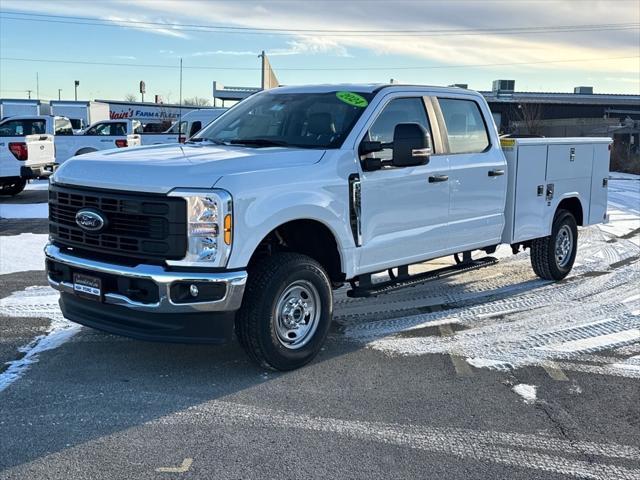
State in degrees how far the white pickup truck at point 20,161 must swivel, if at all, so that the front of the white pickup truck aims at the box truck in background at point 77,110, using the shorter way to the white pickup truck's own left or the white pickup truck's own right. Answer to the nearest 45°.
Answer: approximately 45° to the white pickup truck's own right

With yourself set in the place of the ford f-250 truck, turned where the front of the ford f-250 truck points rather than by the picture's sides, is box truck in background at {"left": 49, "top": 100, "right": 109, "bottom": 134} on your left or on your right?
on your right

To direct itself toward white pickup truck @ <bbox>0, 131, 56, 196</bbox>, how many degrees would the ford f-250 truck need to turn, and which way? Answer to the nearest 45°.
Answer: approximately 90° to its right

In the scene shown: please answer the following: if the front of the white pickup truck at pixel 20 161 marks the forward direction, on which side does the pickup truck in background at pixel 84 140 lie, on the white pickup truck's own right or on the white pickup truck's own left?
on the white pickup truck's own right

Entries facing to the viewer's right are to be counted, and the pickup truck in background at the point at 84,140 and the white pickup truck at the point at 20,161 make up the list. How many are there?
0

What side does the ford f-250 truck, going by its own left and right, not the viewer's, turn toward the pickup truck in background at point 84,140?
right
